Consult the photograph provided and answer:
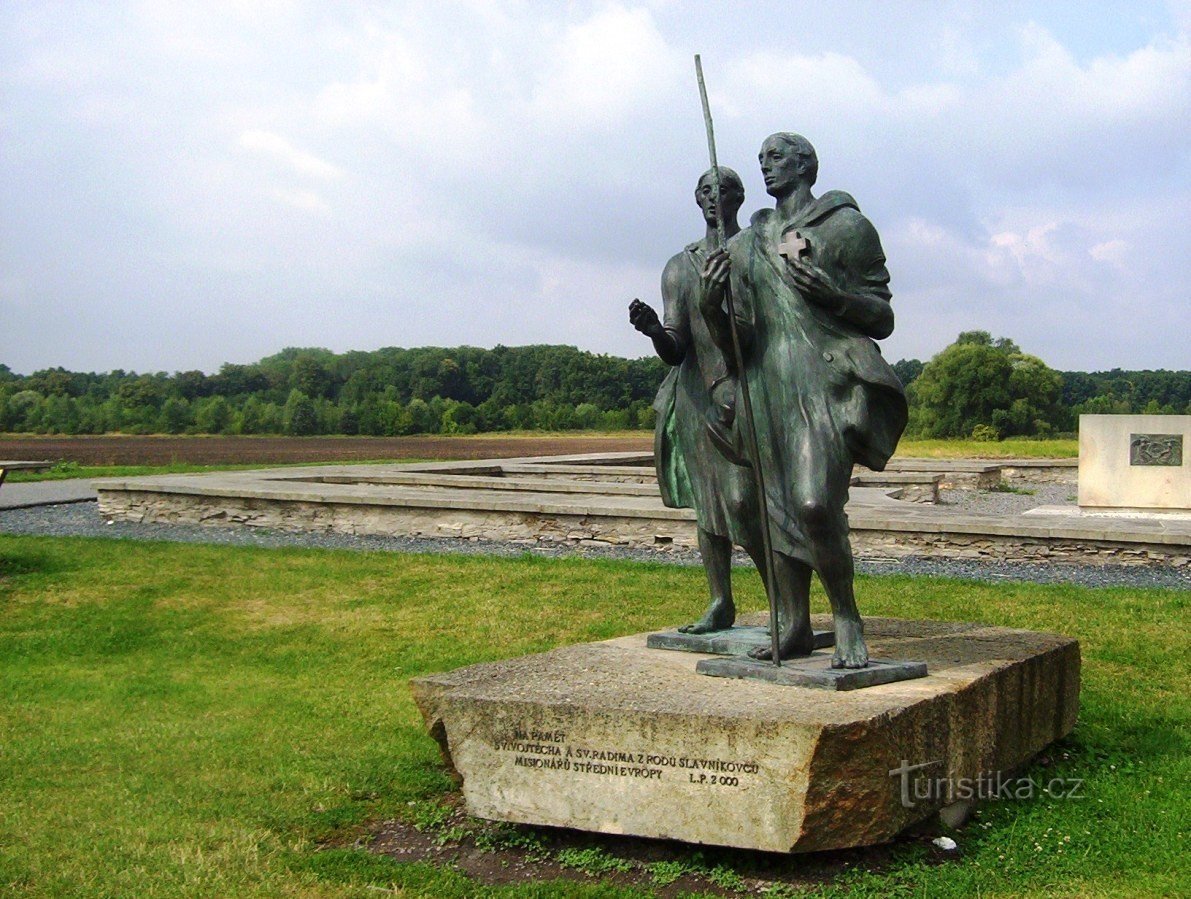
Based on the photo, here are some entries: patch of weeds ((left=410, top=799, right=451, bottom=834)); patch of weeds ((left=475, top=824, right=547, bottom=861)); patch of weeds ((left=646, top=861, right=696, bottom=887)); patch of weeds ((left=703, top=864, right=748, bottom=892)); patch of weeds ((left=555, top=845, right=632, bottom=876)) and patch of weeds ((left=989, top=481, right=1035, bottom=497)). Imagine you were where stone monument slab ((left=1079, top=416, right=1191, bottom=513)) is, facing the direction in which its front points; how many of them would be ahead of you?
5

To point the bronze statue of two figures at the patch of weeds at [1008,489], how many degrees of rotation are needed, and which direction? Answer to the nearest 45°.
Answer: approximately 135° to its right

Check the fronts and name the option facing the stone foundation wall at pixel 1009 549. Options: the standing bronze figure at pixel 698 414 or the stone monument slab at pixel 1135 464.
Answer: the stone monument slab

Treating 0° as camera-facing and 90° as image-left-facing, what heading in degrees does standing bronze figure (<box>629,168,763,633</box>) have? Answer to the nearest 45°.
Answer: approximately 45°

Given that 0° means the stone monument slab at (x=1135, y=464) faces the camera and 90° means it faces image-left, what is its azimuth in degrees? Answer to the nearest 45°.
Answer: approximately 0°

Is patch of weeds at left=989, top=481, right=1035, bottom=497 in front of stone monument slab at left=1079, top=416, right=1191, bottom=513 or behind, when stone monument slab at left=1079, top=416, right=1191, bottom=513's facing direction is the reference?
behind

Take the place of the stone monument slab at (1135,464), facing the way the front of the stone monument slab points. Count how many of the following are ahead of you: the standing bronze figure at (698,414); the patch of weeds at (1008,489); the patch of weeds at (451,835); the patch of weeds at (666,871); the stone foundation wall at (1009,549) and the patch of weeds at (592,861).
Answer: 5
